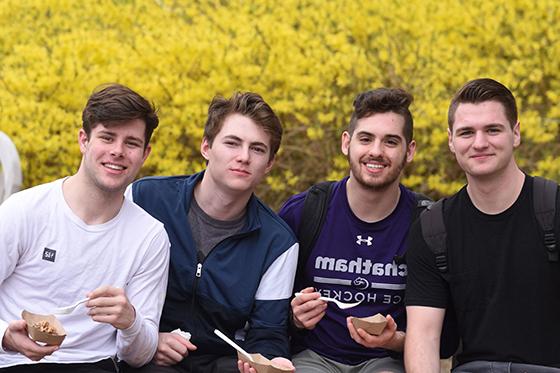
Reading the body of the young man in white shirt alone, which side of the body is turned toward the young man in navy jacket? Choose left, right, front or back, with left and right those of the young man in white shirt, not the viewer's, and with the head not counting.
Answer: left

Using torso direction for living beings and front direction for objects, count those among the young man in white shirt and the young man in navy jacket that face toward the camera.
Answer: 2

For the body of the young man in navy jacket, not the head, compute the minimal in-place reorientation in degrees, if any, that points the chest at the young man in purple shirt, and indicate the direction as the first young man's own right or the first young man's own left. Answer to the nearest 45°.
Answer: approximately 90° to the first young man's own left

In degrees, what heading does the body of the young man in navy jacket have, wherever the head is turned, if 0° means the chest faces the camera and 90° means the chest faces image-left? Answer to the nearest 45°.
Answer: approximately 0°

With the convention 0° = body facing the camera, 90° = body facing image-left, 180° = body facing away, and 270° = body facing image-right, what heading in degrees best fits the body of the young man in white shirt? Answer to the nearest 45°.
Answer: approximately 0°
